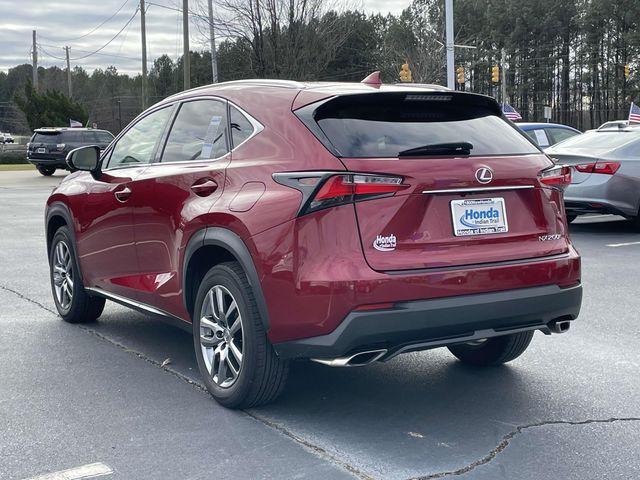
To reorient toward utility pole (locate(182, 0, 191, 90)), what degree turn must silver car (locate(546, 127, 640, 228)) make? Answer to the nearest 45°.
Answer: approximately 90° to its left

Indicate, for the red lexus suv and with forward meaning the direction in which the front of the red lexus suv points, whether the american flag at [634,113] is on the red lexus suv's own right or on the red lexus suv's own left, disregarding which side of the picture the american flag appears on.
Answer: on the red lexus suv's own right

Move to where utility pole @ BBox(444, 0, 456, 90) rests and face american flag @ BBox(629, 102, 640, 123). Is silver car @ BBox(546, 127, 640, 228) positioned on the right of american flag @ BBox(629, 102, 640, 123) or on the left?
right

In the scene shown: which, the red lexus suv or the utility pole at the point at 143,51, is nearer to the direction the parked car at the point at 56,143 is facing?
the utility pole

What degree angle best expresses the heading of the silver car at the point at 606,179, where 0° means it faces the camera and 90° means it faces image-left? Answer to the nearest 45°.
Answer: approximately 225°

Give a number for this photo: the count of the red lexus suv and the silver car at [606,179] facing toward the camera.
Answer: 0

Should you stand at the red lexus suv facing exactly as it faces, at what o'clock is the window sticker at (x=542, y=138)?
The window sticker is roughly at 2 o'clock from the red lexus suv.

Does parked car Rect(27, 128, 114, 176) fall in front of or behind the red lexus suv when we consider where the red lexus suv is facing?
in front

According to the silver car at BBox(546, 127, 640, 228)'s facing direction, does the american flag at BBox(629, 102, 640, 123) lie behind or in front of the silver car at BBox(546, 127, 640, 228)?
in front

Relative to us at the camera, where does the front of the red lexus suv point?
facing away from the viewer and to the left of the viewer

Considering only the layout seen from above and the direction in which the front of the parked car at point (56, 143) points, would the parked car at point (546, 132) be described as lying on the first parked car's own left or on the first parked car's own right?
on the first parked car's own right

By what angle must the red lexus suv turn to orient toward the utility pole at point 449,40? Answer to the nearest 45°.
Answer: approximately 45° to its right
